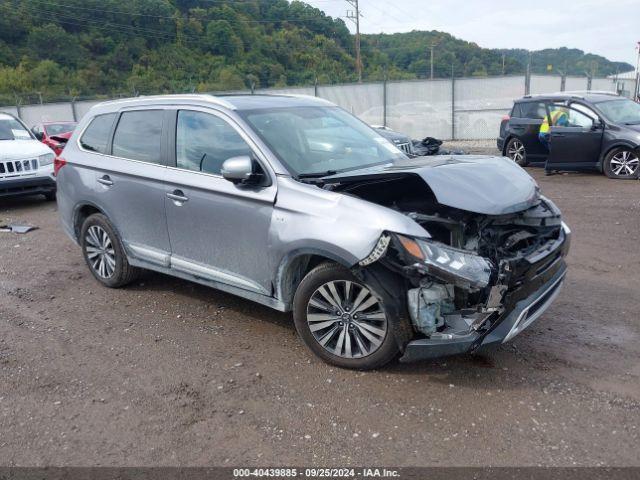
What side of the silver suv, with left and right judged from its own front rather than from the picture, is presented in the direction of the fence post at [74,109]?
back

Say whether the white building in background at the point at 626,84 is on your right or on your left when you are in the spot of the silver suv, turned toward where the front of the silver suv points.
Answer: on your left

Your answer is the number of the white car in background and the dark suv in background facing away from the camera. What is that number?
0

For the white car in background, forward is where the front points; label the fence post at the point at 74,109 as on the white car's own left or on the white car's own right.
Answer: on the white car's own left

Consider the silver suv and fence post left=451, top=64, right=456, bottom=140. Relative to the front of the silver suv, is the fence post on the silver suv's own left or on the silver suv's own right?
on the silver suv's own left

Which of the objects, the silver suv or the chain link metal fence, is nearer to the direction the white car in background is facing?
the silver suv

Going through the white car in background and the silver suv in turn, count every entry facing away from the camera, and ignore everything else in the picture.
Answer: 0

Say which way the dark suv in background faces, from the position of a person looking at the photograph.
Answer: facing the viewer and to the right of the viewer

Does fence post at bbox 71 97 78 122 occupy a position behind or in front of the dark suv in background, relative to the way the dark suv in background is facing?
behind

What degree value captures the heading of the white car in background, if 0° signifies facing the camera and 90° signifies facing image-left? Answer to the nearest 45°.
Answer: approximately 315°
